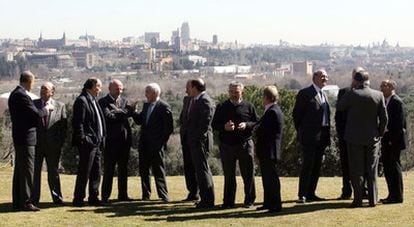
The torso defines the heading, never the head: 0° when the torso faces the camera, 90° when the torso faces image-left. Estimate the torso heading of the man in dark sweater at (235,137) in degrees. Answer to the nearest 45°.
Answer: approximately 0°

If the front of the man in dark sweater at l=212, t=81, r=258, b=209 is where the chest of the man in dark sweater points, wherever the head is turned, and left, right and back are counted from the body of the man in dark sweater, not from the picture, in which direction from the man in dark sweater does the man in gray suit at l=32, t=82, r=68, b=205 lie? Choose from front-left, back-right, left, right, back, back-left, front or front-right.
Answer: right

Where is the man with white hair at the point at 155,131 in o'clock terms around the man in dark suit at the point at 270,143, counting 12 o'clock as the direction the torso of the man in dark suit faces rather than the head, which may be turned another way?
The man with white hair is roughly at 1 o'clock from the man in dark suit.

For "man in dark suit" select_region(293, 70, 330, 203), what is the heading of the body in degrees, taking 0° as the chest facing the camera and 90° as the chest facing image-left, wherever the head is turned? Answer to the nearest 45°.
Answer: approximately 315°

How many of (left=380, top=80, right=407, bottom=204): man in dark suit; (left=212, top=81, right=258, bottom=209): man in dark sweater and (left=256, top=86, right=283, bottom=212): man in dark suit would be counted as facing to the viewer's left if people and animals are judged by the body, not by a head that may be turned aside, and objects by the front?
2

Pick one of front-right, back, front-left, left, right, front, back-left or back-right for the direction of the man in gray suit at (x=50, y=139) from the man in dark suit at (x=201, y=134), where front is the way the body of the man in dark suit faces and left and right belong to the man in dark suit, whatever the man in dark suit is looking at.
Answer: front

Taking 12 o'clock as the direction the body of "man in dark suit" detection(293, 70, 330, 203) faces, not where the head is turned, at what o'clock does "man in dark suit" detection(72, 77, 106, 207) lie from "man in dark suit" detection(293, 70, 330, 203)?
"man in dark suit" detection(72, 77, 106, 207) is roughly at 4 o'clock from "man in dark suit" detection(293, 70, 330, 203).

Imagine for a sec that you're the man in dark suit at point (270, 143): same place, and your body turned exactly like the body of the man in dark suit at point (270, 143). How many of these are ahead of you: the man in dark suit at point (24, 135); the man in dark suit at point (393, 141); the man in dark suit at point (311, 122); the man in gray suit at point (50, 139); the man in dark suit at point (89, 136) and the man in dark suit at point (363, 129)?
3

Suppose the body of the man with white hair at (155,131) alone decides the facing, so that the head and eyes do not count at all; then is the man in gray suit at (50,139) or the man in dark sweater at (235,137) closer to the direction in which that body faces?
the man in gray suit

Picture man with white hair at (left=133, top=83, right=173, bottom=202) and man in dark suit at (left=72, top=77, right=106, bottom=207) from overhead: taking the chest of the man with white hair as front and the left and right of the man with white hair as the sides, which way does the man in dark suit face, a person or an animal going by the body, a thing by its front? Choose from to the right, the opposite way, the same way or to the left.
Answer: to the left

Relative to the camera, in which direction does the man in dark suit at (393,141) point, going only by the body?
to the viewer's left

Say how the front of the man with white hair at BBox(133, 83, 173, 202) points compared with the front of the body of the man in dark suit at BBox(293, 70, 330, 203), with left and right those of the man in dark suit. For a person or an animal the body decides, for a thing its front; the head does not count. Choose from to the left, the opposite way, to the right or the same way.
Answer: to the right

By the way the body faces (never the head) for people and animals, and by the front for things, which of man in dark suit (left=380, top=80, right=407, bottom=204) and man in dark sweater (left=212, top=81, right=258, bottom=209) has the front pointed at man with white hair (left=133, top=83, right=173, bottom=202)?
man in dark suit (left=380, top=80, right=407, bottom=204)

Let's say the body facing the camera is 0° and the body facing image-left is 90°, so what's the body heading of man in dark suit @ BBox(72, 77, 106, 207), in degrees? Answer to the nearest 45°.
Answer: approximately 315°

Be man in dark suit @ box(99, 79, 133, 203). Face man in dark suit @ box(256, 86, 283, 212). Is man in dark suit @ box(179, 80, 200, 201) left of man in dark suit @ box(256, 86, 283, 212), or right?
left

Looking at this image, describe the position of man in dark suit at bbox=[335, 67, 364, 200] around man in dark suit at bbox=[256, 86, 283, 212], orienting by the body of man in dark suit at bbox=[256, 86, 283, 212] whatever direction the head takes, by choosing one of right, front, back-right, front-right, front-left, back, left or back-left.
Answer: back-right

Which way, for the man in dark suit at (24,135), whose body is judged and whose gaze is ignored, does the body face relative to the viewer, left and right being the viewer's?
facing to the right of the viewer

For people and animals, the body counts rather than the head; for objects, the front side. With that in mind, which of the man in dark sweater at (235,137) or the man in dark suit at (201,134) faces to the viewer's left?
the man in dark suit at (201,134)
